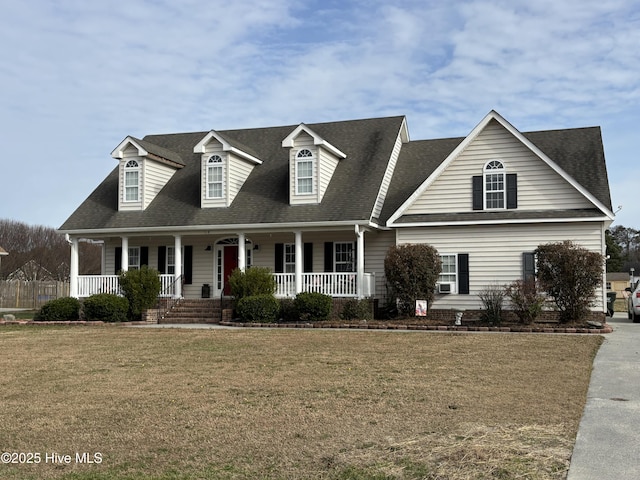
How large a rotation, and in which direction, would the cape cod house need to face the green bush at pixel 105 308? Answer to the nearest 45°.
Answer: approximately 45° to its right

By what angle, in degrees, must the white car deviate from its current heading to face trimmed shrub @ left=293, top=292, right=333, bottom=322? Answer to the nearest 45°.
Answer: approximately 135° to its left

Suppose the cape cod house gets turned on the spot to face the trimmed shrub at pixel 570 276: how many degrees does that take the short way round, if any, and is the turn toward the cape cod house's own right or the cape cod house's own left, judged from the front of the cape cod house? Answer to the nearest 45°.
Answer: approximately 90° to the cape cod house's own left

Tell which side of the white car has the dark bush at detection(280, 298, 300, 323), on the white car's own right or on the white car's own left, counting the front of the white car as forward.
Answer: on the white car's own left

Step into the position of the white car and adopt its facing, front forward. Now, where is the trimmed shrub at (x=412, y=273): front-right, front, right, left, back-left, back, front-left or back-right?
back-left

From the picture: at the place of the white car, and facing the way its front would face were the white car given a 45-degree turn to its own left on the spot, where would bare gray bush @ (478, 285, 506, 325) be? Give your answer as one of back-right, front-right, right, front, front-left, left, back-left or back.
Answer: left

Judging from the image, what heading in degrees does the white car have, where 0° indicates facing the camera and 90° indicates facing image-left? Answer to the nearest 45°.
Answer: approximately 180°

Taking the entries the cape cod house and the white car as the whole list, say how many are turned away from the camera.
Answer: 1

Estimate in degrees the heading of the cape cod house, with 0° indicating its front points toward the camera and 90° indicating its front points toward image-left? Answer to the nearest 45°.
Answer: approximately 45°

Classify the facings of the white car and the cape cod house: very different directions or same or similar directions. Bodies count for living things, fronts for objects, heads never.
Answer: very different directions

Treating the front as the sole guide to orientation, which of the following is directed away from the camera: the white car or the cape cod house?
the white car
